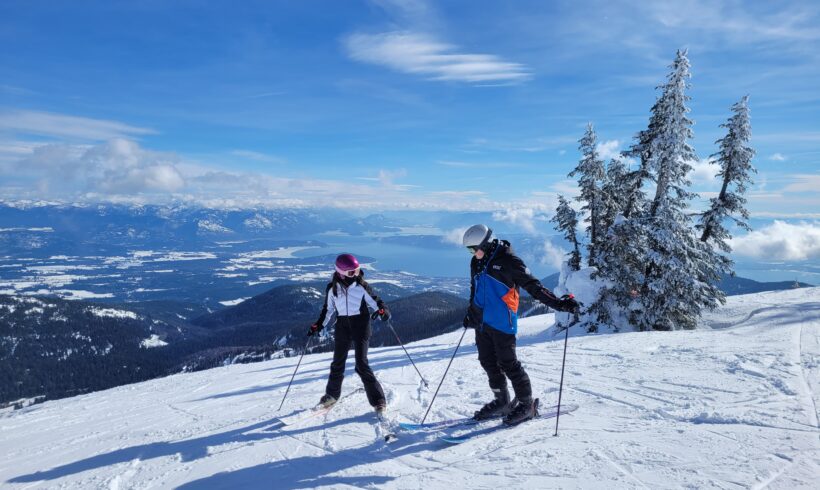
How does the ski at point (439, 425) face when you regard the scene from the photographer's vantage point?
facing to the left of the viewer

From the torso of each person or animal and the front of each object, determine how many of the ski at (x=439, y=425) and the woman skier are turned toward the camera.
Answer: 1

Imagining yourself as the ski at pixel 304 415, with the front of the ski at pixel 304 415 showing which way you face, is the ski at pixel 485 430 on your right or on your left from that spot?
on your left

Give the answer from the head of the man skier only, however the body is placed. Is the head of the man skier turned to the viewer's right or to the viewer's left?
to the viewer's left

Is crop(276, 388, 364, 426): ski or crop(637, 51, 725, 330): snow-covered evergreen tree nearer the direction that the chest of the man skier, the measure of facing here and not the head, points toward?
the ski

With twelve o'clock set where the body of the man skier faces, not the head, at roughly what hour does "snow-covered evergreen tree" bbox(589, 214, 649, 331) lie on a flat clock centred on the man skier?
The snow-covered evergreen tree is roughly at 5 o'clock from the man skier.

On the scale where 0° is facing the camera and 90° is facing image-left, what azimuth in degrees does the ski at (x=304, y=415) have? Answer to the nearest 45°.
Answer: approximately 45°

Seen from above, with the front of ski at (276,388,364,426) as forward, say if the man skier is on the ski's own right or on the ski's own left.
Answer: on the ski's own left

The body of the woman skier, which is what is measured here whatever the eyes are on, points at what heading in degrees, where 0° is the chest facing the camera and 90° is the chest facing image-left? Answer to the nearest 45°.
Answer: approximately 0°

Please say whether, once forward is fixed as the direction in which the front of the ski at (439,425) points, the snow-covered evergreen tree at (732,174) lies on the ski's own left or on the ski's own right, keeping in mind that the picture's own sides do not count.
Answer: on the ski's own right
